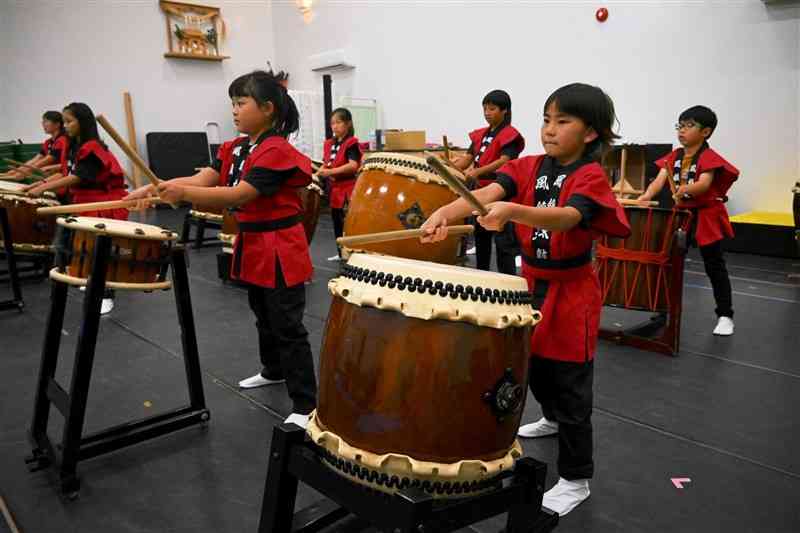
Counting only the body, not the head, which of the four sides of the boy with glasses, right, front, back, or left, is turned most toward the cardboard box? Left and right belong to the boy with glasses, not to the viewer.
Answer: right

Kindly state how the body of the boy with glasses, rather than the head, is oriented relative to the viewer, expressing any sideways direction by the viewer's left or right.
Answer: facing the viewer and to the left of the viewer

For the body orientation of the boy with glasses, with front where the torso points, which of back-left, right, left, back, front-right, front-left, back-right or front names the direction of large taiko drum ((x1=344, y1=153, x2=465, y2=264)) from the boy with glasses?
front

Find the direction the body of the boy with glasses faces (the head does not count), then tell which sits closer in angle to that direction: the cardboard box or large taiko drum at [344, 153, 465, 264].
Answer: the large taiko drum

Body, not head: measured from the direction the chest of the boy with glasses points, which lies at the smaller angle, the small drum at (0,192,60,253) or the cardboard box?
the small drum

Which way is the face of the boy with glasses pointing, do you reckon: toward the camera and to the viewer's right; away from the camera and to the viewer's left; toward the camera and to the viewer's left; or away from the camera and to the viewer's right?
toward the camera and to the viewer's left

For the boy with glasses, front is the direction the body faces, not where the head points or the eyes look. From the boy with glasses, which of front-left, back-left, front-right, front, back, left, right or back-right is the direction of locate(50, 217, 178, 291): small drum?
front

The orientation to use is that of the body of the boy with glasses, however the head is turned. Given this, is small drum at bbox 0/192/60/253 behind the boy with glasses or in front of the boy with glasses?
in front
